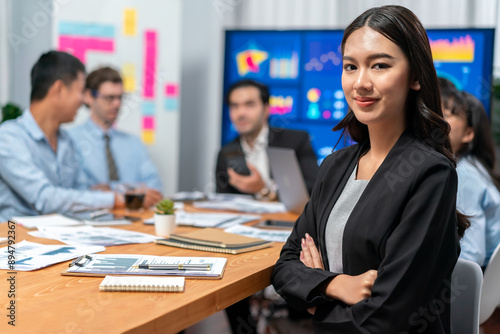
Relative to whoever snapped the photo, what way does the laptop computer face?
facing away from the viewer and to the right of the viewer

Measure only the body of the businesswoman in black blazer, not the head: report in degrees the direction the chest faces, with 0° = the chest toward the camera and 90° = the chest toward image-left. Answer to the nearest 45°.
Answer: approximately 45°

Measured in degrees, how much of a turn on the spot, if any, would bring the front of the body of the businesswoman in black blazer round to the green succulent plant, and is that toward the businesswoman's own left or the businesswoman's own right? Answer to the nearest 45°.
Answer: approximately 90° to the businesswoman's own right

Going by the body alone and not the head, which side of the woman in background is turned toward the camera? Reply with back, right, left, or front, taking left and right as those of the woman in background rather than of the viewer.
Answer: left

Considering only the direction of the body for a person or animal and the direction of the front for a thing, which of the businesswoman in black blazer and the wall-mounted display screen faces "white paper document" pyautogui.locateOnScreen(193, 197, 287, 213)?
the wall-mounted display screen

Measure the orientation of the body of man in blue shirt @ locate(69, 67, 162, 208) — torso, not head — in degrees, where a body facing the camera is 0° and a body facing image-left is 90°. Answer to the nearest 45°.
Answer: approximately 315°

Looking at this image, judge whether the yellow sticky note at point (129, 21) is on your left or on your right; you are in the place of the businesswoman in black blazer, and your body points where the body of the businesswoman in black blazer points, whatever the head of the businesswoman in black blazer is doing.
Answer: on your right

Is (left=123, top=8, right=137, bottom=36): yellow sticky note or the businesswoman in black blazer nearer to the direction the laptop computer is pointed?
the yellow sticky note
